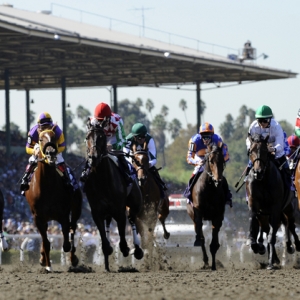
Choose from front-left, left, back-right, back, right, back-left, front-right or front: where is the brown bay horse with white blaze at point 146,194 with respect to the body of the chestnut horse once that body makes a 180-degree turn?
front-right

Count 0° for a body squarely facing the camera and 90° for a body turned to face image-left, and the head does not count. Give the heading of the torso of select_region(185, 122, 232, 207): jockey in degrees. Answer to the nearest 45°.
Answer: approximately 0°

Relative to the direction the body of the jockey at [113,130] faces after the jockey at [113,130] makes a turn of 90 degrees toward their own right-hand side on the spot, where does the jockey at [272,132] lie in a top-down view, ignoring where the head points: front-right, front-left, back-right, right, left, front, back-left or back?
back-right

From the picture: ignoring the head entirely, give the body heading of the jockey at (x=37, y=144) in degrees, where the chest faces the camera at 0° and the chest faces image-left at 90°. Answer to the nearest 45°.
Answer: approximately 0°

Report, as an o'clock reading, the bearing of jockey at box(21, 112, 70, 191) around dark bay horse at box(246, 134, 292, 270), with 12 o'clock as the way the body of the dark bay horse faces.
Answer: The jockey is roughly at 3 o'clock from the dark bay horse.

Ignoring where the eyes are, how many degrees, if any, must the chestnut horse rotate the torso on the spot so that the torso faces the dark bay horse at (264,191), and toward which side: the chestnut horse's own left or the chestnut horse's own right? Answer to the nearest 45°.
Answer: approximately 90° to the chestnut horse's own left
